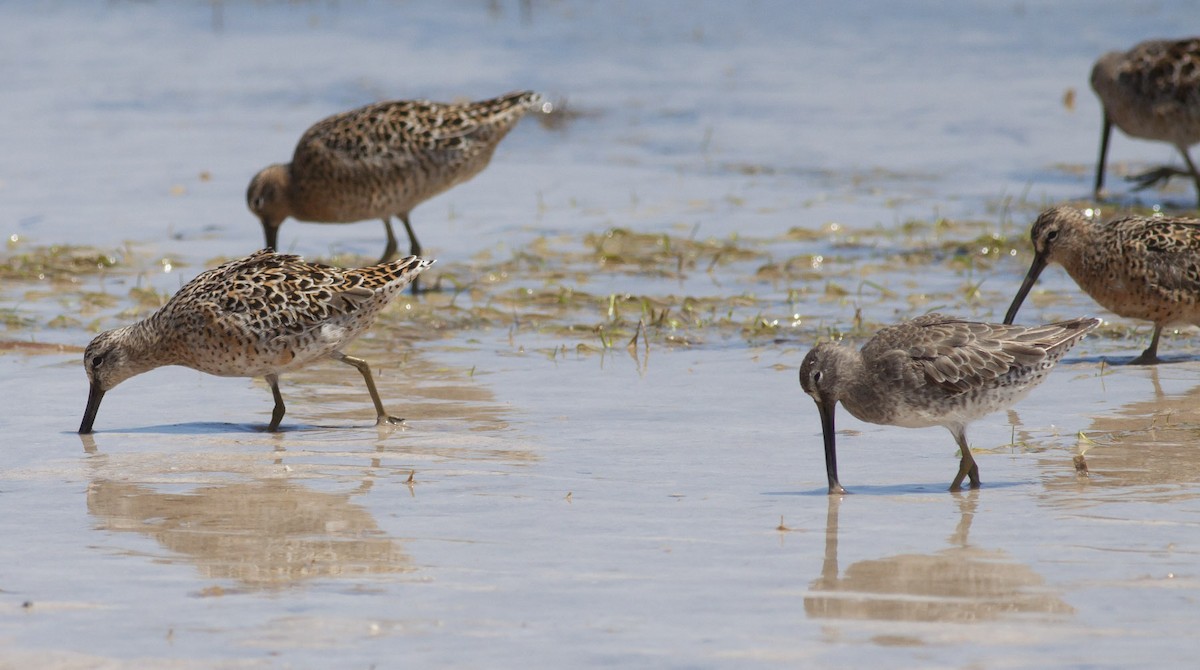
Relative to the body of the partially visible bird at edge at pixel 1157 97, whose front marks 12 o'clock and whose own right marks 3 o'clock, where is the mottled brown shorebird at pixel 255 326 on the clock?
The mottled brown shorebird is roughly at 10 o'clock from the partially visible bird at edge.

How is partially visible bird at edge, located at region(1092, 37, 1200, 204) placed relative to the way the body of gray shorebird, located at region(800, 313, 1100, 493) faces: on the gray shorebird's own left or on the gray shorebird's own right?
on the gray shorebird's own right

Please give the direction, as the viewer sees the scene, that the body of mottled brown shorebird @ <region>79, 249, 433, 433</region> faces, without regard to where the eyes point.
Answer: to the viewer's left

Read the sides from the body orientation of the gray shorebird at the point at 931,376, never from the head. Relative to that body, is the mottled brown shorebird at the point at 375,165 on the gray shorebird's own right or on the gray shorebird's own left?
on the gray shorebird's own right

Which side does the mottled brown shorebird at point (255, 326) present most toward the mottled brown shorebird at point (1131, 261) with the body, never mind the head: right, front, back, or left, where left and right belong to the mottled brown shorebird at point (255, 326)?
back

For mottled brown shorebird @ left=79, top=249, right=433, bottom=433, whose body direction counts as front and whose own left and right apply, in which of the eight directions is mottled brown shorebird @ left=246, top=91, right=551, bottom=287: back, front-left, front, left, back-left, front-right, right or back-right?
right

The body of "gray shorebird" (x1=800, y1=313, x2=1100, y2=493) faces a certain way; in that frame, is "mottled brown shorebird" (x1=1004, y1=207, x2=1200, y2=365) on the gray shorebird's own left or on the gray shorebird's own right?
on the gray shorebird's own right

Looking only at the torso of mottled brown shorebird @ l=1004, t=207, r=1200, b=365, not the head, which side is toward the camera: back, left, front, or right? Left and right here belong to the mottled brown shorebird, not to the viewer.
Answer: left

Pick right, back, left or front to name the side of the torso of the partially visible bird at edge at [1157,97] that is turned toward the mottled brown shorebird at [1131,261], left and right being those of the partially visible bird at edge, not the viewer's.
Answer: left

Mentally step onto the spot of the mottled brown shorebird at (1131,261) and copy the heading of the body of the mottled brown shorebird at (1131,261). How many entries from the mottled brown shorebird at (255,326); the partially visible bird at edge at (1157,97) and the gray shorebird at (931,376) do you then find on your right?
1

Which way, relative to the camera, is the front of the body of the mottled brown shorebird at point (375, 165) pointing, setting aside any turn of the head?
to the viewer's left

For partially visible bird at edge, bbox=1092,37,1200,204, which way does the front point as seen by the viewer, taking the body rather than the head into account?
to the viewer's left

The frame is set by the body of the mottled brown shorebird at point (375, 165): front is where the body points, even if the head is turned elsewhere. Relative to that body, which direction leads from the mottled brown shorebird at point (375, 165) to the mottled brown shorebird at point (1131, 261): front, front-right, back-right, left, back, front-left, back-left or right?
back-left

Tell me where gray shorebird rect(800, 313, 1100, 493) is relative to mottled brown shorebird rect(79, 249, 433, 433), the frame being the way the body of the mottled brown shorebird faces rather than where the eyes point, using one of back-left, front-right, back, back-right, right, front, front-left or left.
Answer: back-left
